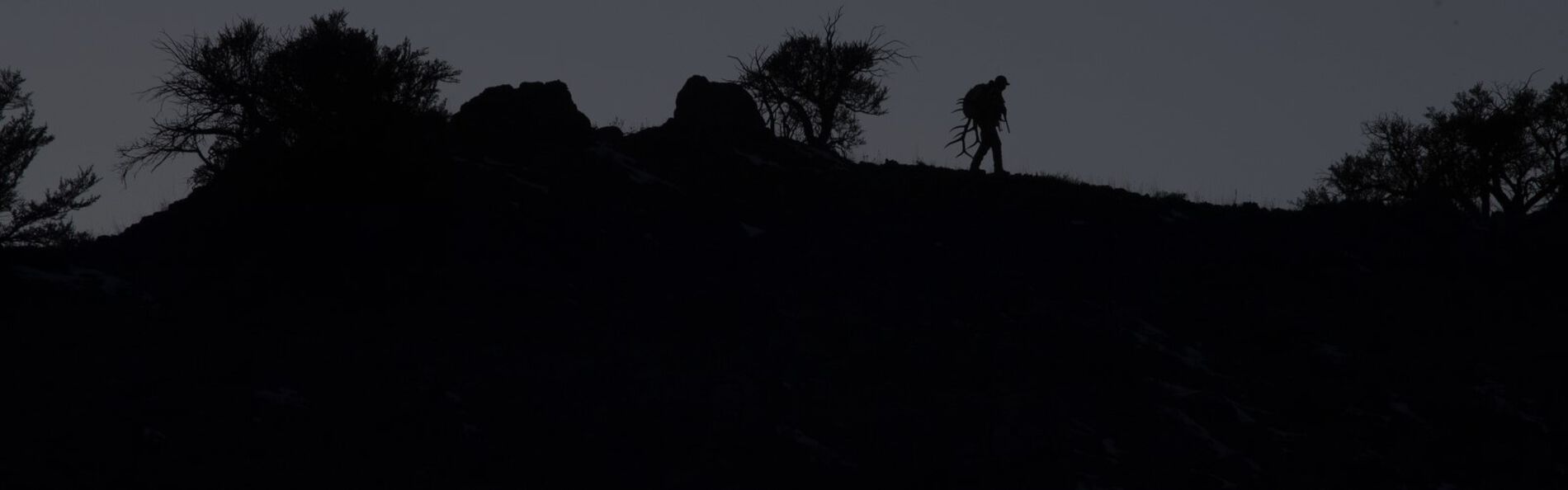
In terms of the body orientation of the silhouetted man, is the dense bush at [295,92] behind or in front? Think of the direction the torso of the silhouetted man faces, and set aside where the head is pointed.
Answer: behind

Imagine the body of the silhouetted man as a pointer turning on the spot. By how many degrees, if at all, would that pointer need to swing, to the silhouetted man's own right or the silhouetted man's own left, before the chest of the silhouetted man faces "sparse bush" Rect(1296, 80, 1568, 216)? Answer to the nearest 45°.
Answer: approximately 45° to the silhouetted man's own left

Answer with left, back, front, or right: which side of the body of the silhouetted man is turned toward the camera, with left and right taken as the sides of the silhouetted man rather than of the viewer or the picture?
right

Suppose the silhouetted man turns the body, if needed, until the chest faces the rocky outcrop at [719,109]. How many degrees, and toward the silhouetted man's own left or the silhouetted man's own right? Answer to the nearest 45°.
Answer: approximately 180°

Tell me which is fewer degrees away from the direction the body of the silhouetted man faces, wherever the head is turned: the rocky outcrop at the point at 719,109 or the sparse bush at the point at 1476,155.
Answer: the sparse bush

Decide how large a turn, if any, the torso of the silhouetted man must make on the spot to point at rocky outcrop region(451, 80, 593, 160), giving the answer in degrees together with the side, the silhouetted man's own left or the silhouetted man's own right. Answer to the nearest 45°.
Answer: approximately 135° to the silhouetted man's own right
